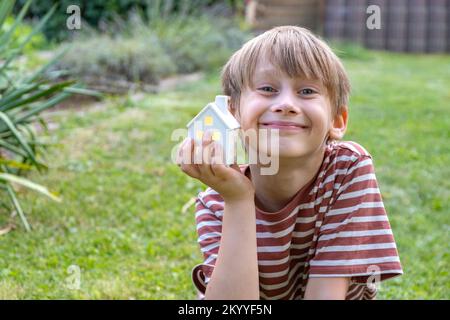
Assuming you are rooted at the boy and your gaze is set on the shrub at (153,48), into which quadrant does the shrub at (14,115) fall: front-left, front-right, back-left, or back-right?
front-left

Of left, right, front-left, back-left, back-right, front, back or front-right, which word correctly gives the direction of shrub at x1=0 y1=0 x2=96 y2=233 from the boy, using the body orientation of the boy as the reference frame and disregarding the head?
back-right

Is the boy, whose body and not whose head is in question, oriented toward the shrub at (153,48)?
no

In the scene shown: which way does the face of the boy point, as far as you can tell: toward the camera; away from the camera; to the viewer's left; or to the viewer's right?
toward the camera

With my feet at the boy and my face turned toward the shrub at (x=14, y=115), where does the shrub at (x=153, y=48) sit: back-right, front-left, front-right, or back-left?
front-right

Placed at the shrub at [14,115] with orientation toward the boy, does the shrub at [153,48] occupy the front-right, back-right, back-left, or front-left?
back-left

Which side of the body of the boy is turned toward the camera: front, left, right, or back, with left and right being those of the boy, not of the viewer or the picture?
front
